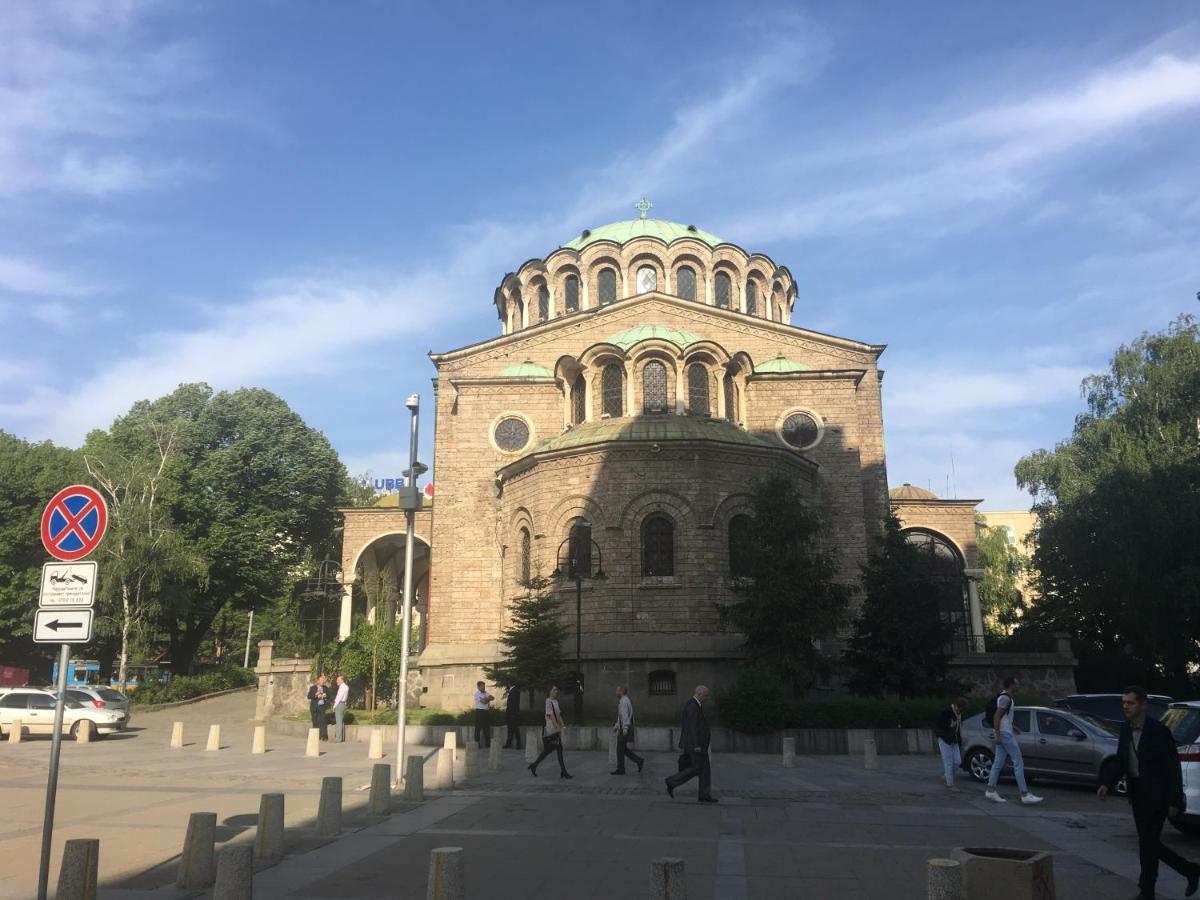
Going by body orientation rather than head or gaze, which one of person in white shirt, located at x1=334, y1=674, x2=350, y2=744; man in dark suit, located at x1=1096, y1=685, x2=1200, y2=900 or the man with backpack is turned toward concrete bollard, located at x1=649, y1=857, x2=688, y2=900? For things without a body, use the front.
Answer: the man in dark suit

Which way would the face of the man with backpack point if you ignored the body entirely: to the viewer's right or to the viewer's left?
to the viewer's right

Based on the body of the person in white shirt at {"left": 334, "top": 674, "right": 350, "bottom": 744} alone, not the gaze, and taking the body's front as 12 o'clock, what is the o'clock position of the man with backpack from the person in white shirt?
The man with backpack is roughly at 8 o'clock from the person in white shirt.

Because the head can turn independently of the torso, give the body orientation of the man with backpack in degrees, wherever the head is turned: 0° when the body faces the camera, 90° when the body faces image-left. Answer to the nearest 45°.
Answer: approximately 270°

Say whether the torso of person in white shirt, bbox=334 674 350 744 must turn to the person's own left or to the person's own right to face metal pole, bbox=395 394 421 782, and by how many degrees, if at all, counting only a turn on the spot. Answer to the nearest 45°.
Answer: approximately 90° to the person's own left

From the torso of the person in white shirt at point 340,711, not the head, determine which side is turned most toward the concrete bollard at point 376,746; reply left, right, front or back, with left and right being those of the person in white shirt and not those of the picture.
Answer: left

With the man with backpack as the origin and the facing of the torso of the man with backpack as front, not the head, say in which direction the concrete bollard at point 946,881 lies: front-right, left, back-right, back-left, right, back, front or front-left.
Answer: right
